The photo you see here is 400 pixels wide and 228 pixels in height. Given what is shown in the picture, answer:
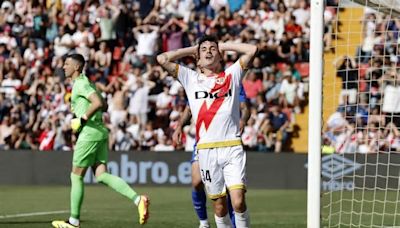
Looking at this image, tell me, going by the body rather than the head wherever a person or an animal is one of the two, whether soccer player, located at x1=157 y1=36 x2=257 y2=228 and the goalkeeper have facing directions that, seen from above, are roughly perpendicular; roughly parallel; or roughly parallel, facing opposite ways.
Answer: roughly perpendicular

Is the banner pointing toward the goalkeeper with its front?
yes

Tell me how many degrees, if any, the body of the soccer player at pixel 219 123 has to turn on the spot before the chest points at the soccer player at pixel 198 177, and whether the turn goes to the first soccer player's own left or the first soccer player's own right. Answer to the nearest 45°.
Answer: approximately 180°
